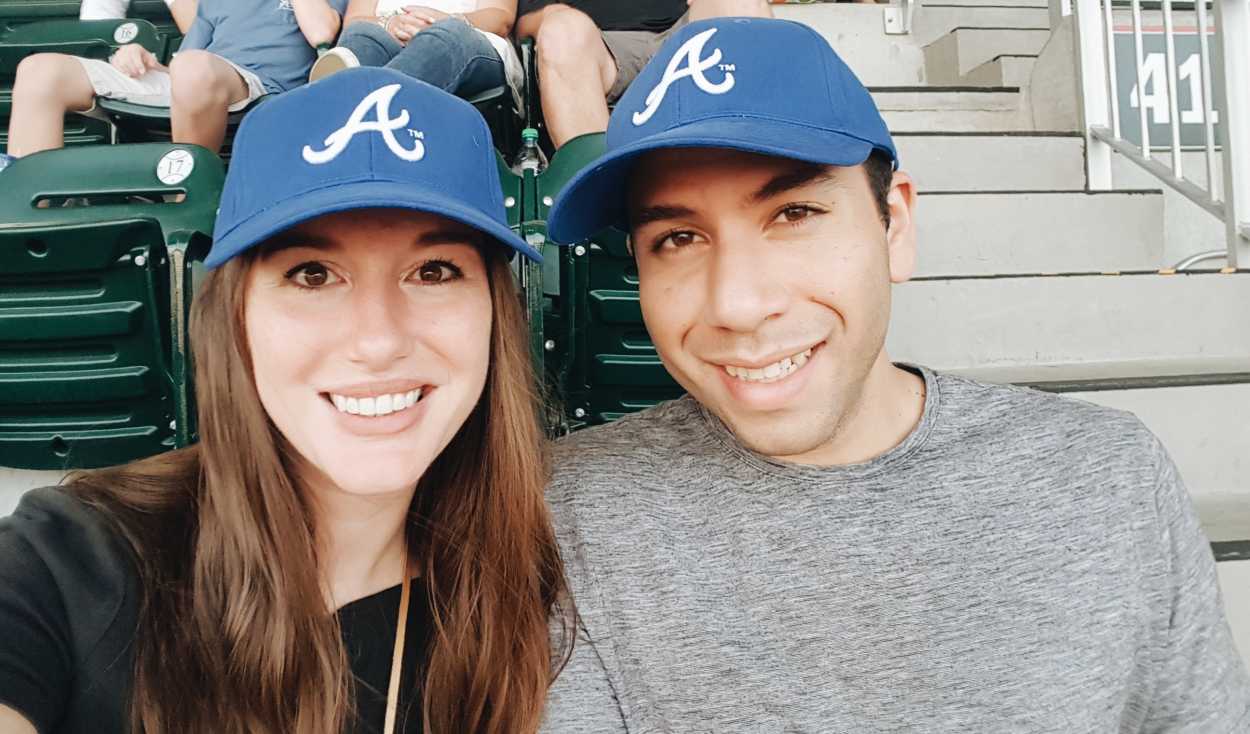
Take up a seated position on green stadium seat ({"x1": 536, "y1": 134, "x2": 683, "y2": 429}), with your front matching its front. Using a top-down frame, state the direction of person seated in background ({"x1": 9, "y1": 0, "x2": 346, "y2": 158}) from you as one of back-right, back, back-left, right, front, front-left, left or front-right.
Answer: back-right

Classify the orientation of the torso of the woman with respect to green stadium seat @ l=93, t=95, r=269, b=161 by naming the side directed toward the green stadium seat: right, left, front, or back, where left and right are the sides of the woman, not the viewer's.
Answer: back

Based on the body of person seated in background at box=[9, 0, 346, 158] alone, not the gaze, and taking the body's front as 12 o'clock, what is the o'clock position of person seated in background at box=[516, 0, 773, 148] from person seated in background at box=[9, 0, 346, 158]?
person seated in background at box=[516, 0, 773, 148] is roughly at 9 o'clock from person seated in background at box=[9, 0, 346, 158].

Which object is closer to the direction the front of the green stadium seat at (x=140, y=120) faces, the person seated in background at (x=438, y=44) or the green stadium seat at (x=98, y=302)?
the green stadium seat

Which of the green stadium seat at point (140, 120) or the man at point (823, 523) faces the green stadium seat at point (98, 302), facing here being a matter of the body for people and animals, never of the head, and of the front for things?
the green stadium seat at point (140, 120)

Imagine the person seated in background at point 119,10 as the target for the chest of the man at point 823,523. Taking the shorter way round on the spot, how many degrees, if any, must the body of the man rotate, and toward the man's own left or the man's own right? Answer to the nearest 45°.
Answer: approximately 135° to the man's own right

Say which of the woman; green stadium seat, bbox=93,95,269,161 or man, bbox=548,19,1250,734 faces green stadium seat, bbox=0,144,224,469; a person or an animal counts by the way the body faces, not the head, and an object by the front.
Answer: green stadium seat, bbox=93,95,269,161

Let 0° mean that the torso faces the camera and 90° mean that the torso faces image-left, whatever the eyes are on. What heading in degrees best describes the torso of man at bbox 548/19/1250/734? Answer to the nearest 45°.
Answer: approximately 0°
